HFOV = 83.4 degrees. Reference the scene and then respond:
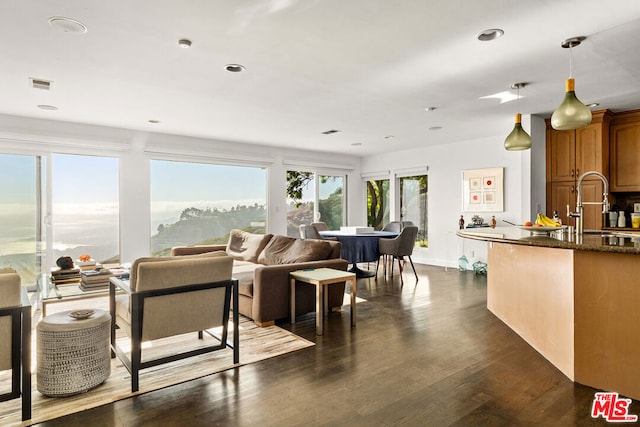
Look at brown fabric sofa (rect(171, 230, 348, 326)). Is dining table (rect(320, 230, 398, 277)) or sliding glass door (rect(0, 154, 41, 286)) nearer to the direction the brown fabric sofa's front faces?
the sliding glass door

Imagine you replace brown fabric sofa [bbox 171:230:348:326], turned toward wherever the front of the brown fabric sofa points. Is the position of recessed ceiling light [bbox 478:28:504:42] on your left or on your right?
on your left

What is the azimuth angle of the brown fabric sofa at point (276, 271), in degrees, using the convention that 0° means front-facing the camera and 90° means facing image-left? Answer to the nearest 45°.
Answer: approximately 45°

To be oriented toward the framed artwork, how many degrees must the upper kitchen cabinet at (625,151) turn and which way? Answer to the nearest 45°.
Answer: approximately 45° to its right

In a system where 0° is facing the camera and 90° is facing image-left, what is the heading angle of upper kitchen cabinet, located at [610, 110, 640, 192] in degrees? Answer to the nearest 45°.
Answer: approximately 45°
